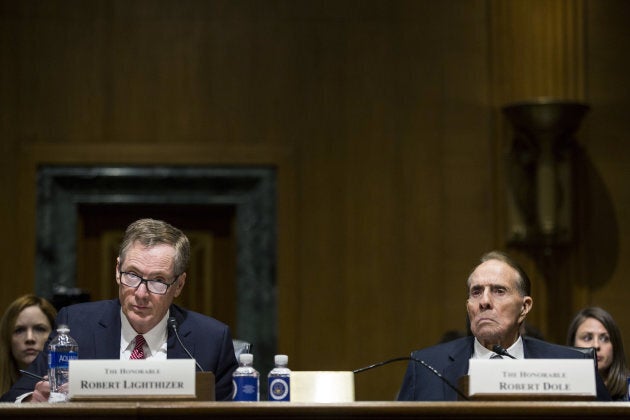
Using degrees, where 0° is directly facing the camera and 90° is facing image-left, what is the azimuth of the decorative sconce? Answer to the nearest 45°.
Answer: approximately 0°

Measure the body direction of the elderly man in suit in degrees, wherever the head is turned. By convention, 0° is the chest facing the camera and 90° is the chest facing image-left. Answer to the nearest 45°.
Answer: approximately 0°

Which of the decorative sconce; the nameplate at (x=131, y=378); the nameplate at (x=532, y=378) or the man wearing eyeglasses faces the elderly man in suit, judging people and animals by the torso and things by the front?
the decorative sconce

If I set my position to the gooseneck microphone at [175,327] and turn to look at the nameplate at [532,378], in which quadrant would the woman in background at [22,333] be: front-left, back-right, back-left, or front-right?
back-left

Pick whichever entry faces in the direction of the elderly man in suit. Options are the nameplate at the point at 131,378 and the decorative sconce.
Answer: the decorative sconce

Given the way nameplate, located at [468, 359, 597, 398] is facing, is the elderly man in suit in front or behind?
behind

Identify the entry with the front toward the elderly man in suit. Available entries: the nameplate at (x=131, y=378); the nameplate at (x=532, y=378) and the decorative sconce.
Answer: the decorative sconce
